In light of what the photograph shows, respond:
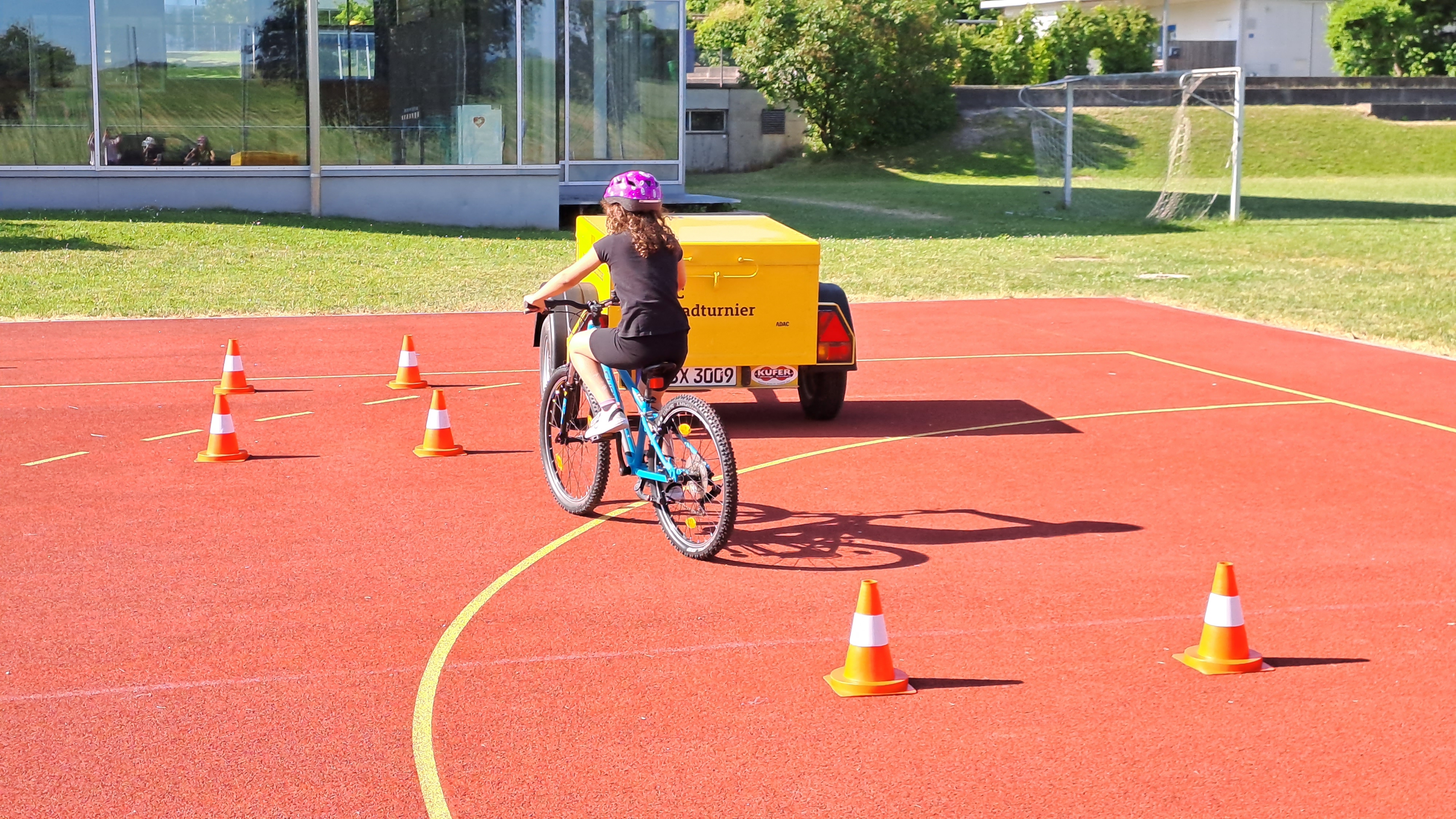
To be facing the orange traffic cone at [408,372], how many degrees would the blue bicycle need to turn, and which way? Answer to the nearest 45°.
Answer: approximately 45° to its right

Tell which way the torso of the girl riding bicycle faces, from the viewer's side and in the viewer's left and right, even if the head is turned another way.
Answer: facing away from the viewer and to the left of the viewer

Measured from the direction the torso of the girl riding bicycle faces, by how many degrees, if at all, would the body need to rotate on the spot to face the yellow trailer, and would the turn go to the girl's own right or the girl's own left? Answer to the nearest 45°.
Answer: approximately 45° to the girl's own right

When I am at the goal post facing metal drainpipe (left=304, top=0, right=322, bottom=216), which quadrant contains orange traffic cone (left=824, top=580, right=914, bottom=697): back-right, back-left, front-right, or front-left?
front-left

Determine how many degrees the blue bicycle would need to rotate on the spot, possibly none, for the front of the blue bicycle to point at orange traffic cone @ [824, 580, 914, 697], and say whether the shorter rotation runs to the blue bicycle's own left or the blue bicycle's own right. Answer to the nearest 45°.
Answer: approximately 135° to the blue bicycle's own left

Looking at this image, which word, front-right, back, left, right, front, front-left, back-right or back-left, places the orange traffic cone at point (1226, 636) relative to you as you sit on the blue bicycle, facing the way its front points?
back

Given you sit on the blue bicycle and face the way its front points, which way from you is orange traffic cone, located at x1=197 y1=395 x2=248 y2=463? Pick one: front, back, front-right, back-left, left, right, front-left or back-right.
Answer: front

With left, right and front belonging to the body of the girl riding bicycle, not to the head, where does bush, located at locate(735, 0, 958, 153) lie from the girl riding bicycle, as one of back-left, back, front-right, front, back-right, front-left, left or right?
front-right

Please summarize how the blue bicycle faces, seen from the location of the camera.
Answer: facing away from the viewer and to the left of the viewer

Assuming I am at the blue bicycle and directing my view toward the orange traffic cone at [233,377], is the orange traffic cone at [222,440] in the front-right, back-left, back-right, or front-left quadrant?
front-left

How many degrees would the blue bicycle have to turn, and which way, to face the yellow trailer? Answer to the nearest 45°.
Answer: approximately 45° to its right

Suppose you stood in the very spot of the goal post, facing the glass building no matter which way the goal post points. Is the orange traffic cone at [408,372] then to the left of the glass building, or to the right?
left

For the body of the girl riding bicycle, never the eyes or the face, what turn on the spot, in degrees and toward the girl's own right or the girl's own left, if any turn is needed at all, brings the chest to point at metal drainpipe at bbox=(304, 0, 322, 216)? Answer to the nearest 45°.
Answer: approximately 45° to the girl's own right

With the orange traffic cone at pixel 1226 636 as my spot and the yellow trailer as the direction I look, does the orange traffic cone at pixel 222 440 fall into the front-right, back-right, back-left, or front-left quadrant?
front-left

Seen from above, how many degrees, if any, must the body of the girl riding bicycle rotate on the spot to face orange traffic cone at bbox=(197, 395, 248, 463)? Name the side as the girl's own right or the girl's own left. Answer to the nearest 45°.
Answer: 0° — they already face it
